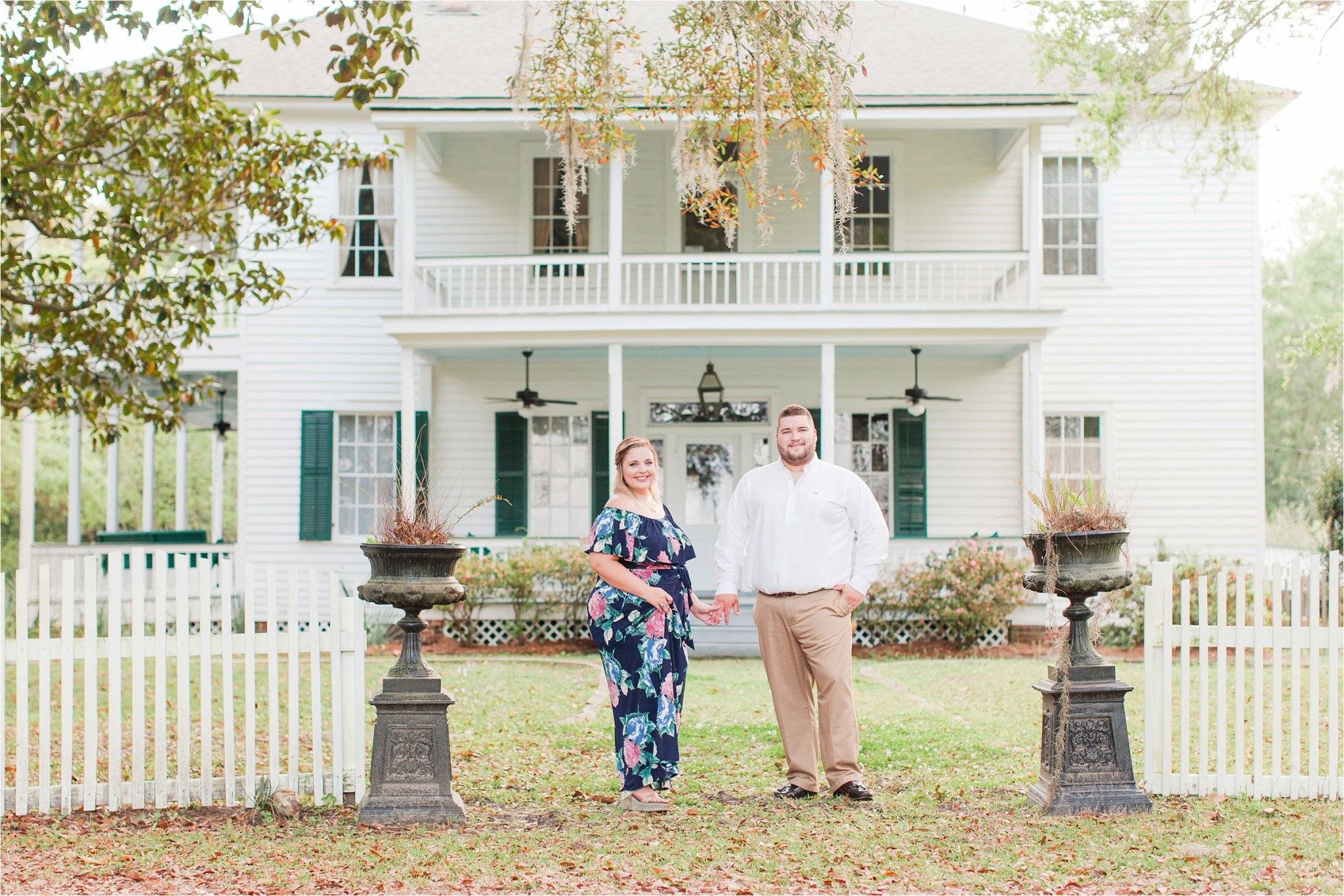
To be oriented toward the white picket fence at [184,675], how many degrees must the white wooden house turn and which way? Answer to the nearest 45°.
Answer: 0° — it already faces it

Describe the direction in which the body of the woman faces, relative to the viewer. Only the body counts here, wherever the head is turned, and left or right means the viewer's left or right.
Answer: facing the viewer and to the right of the viewer

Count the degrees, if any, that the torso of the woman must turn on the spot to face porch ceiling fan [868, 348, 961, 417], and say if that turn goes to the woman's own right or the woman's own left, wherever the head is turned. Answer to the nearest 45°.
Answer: approximately 135° to the woman's own left

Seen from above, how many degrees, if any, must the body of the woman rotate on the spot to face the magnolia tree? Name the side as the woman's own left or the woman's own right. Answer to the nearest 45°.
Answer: approximately 180°

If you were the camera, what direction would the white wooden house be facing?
facing the viewer

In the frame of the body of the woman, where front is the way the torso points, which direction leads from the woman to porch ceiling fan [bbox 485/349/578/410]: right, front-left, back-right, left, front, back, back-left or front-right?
back-left

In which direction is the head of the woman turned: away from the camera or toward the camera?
toward the camera

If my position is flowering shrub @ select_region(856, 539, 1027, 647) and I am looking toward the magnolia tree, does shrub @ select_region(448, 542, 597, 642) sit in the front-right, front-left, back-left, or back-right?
front-right

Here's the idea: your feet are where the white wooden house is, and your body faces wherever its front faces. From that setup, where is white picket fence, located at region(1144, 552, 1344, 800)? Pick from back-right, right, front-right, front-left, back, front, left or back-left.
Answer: front

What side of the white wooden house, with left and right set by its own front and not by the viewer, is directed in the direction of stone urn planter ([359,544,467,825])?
front

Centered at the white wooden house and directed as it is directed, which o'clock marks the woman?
The woman is roughly at 12 o'clock from the white wooden house.

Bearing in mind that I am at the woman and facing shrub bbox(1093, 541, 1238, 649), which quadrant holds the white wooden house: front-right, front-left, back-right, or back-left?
front-left

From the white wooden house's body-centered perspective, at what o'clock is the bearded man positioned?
The bearded man is roughly at 12 o'clock from the white wooden house.

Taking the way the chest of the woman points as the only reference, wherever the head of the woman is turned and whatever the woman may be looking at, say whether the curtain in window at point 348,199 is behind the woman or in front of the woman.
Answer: behind
